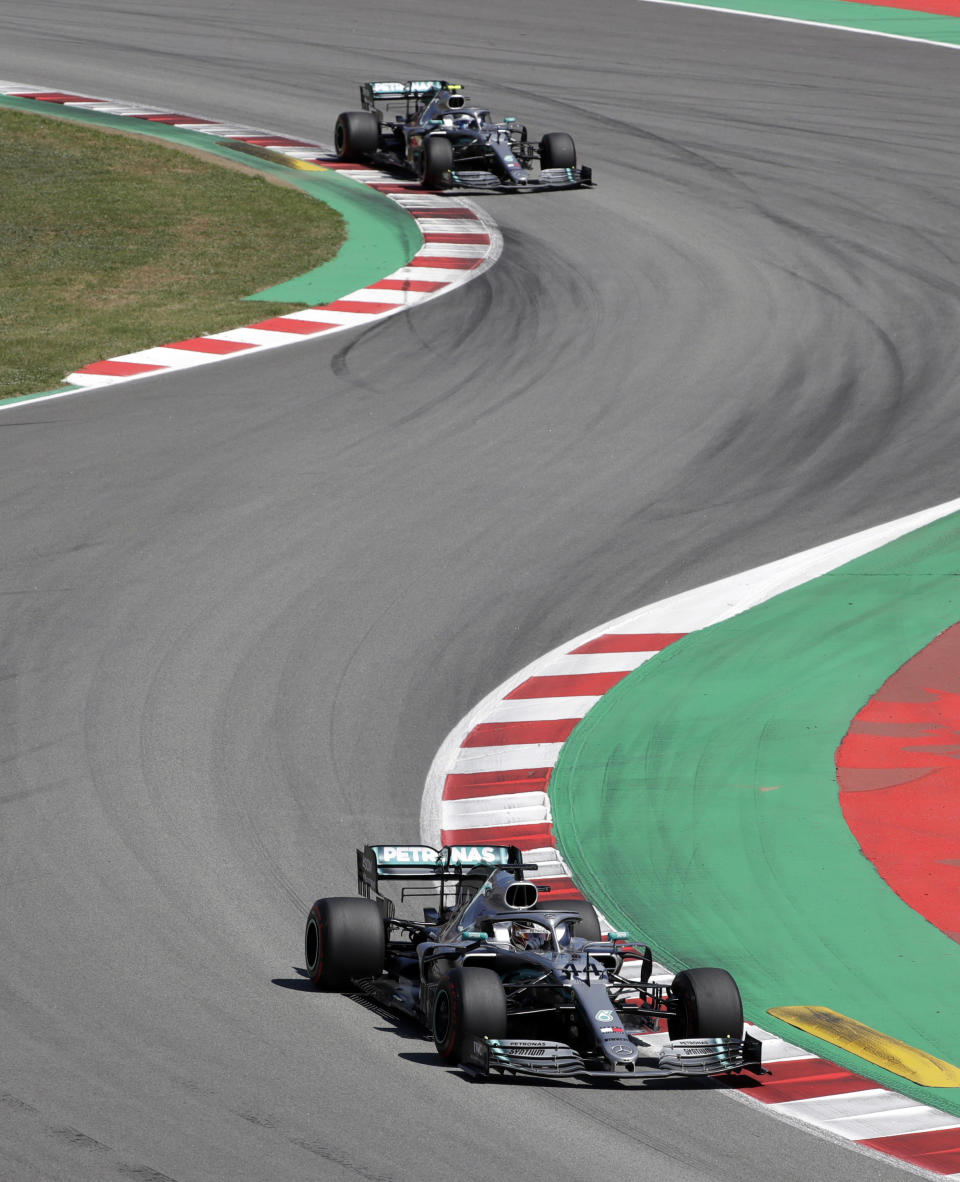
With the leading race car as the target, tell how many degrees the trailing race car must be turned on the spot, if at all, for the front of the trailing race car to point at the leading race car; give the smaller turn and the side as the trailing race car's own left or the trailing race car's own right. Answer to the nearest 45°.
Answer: approximately 45° to the trailing race car's own right
